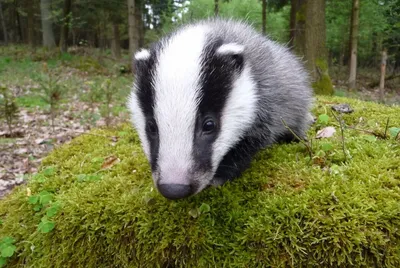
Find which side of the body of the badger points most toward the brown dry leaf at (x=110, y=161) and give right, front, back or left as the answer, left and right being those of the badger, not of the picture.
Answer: right

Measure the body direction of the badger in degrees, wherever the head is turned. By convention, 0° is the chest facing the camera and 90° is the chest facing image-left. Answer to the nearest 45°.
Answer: approximately 45°

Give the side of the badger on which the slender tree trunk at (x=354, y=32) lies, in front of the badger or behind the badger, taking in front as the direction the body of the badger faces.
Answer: behind

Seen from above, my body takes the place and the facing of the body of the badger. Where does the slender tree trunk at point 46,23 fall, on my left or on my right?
on my right

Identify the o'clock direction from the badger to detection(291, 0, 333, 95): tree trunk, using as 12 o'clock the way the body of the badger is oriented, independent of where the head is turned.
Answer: The tree trunk is roughly at 5 o'clock from the badger.

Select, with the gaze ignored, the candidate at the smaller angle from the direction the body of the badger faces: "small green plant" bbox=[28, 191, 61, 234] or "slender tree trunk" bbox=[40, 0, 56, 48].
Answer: the small green plant

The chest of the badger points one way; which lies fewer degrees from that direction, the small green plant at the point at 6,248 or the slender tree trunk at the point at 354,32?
the small green plant

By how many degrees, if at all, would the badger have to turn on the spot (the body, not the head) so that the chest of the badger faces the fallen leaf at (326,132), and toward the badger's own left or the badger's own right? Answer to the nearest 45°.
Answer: approximately 180°

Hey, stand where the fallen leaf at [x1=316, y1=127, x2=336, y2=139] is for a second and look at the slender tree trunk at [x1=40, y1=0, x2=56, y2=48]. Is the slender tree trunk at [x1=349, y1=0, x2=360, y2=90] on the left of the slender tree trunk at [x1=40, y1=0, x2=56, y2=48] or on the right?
right
